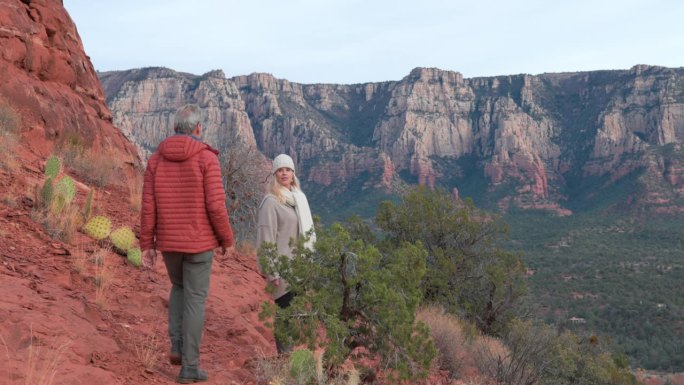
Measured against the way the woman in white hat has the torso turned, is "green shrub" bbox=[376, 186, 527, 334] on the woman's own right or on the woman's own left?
on the woman's own left

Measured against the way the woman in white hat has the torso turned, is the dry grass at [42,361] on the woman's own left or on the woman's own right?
on the woman's own right

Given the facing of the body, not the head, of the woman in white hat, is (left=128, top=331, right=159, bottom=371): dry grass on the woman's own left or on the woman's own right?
on the woman's own right

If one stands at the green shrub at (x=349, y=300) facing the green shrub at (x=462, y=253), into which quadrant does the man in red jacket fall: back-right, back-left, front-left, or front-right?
back-left
